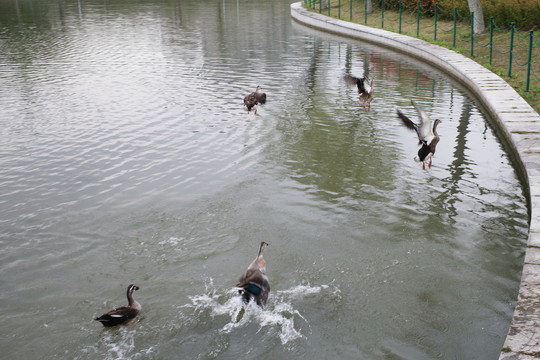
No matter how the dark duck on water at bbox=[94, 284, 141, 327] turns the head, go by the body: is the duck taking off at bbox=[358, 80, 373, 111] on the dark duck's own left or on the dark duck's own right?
on the dark duck's own left

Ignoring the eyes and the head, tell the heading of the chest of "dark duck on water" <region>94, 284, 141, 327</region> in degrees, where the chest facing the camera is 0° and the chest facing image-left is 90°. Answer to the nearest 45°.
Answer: approximately 270°

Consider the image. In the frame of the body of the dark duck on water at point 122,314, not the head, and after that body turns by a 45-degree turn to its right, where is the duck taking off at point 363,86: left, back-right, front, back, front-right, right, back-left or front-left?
left

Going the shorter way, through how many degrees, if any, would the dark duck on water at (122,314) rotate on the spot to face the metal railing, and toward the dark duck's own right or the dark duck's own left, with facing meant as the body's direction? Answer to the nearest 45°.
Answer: approximately 45° to the dark duck's own left

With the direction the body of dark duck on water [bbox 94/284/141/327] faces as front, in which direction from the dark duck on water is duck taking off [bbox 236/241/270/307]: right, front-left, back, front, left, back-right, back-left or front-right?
front
